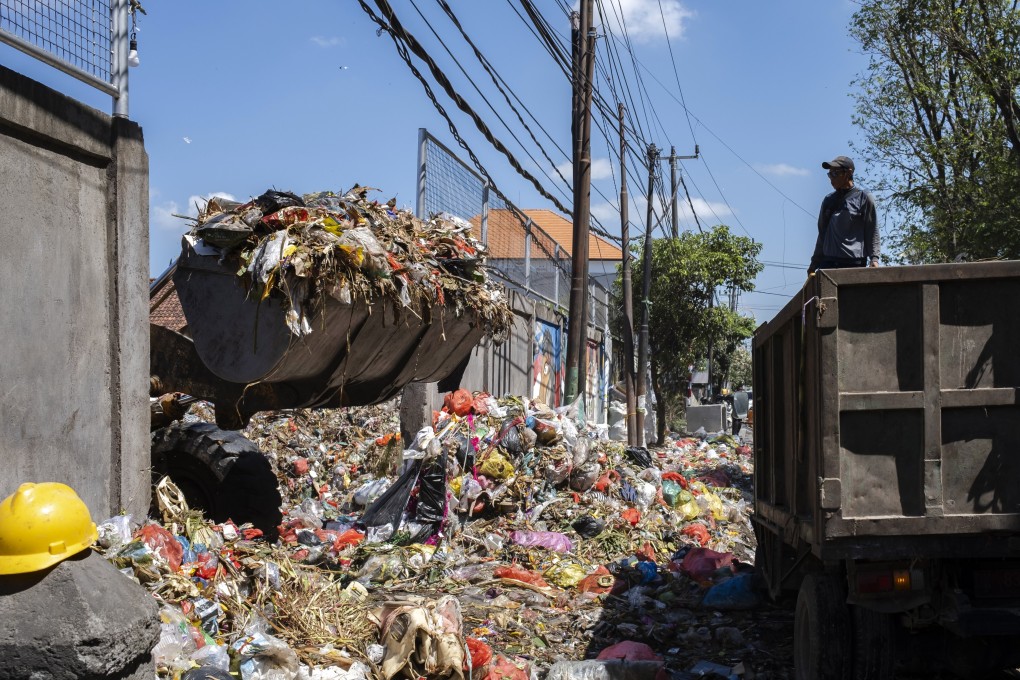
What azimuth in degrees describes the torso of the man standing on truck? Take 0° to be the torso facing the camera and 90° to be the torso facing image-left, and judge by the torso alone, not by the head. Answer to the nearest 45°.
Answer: approximately 45°

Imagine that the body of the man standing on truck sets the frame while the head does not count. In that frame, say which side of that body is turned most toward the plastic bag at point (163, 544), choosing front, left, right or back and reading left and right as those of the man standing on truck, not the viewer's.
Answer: front

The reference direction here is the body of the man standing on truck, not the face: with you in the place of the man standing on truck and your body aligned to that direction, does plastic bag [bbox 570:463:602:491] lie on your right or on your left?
on your right

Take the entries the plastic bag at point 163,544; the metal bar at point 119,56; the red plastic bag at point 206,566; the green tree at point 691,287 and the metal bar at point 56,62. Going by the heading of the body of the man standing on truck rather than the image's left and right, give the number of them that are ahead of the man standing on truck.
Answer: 4

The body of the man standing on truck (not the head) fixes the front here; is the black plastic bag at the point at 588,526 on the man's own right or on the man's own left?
on the man's own right

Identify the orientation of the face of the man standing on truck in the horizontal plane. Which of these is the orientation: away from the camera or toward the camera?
toward the camera

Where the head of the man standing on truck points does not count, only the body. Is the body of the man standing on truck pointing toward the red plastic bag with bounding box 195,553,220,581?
yes

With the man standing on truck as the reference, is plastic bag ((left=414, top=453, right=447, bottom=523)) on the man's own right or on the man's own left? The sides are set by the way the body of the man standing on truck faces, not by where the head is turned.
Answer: on the man's own right

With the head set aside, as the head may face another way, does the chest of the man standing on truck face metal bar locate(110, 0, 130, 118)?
yes

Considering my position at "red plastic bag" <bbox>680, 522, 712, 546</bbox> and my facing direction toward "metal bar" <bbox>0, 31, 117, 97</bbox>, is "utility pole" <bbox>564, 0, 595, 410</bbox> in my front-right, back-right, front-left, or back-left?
back-right

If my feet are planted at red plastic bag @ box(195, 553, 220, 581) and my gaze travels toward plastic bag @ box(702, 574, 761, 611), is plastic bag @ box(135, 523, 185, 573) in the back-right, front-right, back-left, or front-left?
back-left
